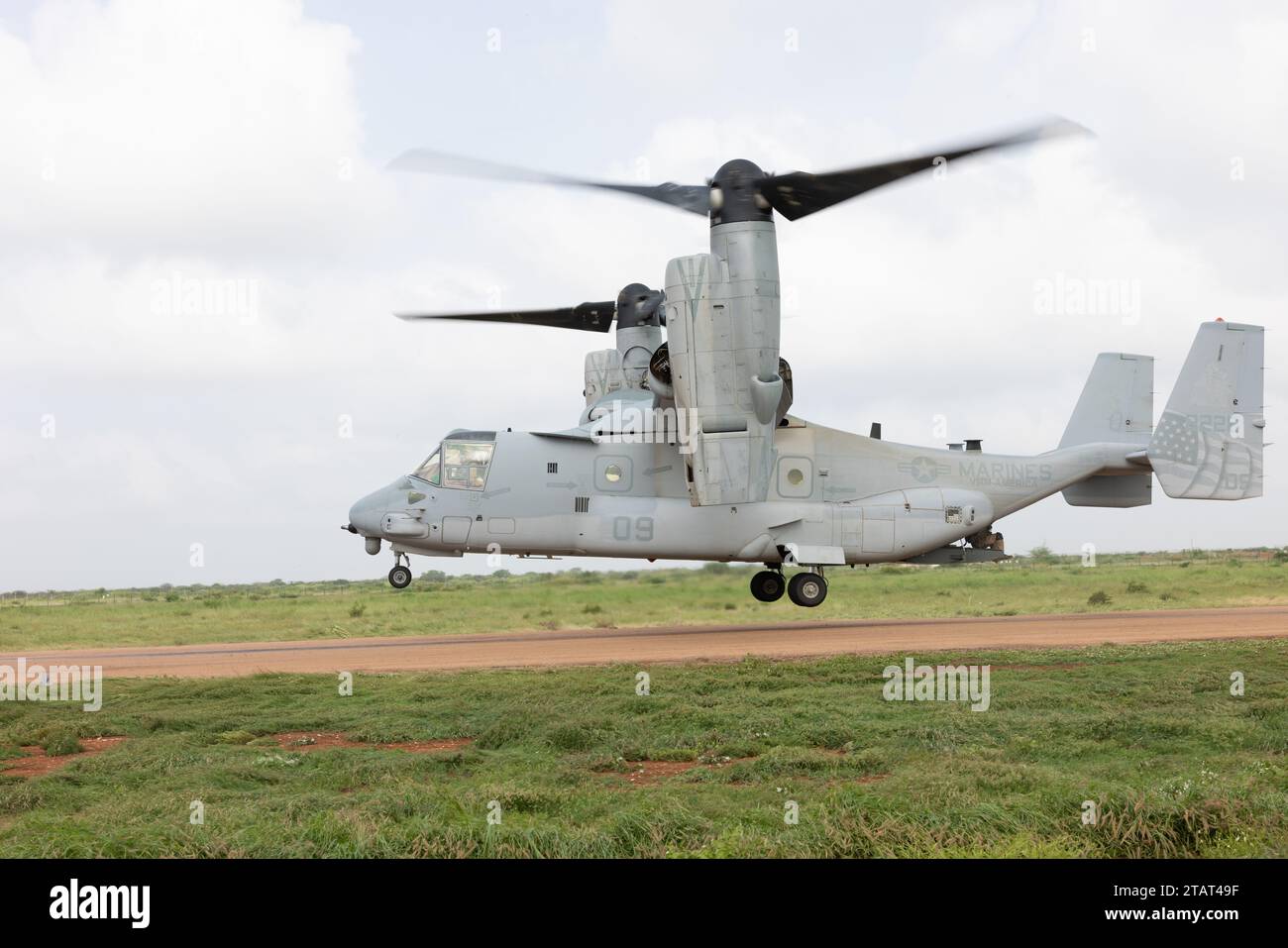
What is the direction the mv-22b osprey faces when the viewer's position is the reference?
facing to the left of the viewer
